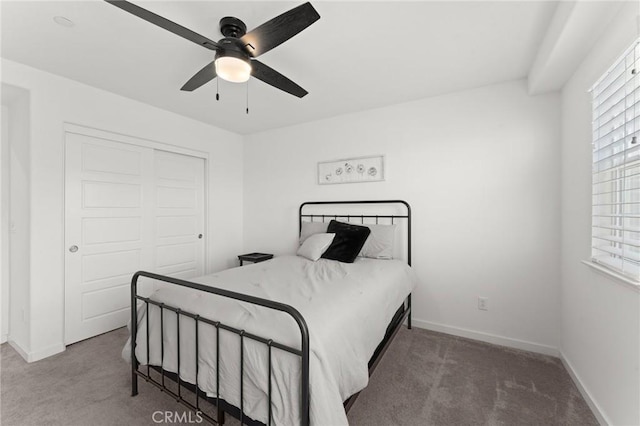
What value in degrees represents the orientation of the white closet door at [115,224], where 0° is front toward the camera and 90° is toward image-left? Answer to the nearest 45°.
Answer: approximately 315°

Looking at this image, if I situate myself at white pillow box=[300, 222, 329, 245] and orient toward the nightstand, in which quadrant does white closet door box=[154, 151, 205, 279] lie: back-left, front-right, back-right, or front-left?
front-left

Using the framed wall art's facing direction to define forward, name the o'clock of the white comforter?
The white comforter is roughly at 11 o'clock from the framed wall art.

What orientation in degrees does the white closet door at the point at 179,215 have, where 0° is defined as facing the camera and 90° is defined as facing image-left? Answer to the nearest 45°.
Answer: approximately 315°

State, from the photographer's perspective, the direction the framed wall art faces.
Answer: facing the viewer and to the left of the viewer

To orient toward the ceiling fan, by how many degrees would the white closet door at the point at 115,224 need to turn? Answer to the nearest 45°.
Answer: approximately 45° to its right

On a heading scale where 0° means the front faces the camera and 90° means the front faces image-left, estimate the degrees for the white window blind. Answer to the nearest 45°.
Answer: approximately 90°

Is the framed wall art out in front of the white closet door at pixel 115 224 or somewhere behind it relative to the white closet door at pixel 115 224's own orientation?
in front

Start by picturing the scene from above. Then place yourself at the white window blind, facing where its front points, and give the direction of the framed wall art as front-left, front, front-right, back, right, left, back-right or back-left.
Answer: front

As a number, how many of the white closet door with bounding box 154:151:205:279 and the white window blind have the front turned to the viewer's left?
1

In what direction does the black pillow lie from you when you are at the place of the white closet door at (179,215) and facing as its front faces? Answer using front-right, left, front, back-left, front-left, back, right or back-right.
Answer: front

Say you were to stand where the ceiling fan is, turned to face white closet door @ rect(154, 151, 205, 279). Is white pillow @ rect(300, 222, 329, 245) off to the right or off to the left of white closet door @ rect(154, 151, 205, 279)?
right

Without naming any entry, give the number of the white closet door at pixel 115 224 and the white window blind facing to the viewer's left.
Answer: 1

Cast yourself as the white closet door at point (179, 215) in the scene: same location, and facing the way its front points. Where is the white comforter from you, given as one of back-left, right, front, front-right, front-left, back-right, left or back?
front-right
